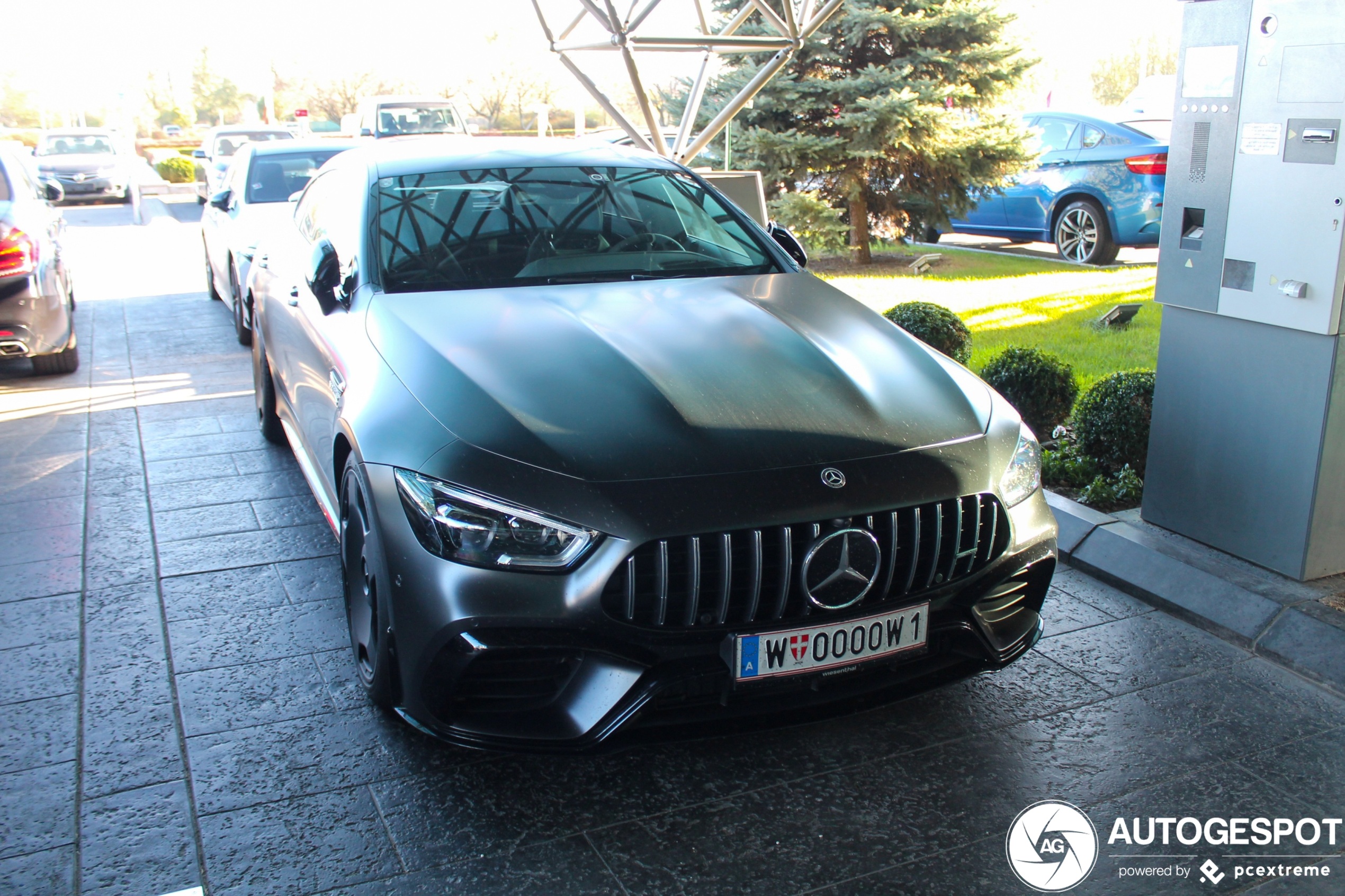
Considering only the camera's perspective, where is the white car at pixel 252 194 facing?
facing the viewer and to the right of the viewer

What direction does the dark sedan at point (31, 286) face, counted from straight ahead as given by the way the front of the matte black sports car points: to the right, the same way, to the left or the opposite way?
the opposite way

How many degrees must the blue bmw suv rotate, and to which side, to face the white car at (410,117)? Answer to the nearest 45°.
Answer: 0° — it already faces it

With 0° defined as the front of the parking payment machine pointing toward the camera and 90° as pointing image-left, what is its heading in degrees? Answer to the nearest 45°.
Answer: approximately 45°

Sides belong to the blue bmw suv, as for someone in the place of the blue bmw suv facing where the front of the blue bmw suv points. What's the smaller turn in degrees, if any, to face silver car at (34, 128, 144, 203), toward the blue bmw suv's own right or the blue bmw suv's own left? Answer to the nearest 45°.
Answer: approximately 45° to the blue bmw suv's own left

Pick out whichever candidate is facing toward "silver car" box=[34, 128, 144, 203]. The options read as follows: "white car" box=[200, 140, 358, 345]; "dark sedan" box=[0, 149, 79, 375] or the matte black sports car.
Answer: the dark sedan

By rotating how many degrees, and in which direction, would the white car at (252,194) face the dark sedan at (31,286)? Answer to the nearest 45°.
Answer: approximately 90° to its right

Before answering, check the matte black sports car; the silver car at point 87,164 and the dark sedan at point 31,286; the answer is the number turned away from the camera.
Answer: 1

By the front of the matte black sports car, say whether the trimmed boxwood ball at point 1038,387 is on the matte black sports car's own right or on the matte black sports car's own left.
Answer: on the matte black sports car's own left

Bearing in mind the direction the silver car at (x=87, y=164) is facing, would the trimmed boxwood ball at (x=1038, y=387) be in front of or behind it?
in front

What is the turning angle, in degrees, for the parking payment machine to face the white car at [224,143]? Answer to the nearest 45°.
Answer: approximately 90° to its right

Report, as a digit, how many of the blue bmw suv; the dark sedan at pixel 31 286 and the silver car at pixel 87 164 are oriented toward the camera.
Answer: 1

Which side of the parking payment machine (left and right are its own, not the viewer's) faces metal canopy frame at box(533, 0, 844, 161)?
right

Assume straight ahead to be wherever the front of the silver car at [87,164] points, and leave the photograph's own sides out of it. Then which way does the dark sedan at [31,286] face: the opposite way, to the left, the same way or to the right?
the opposite way
